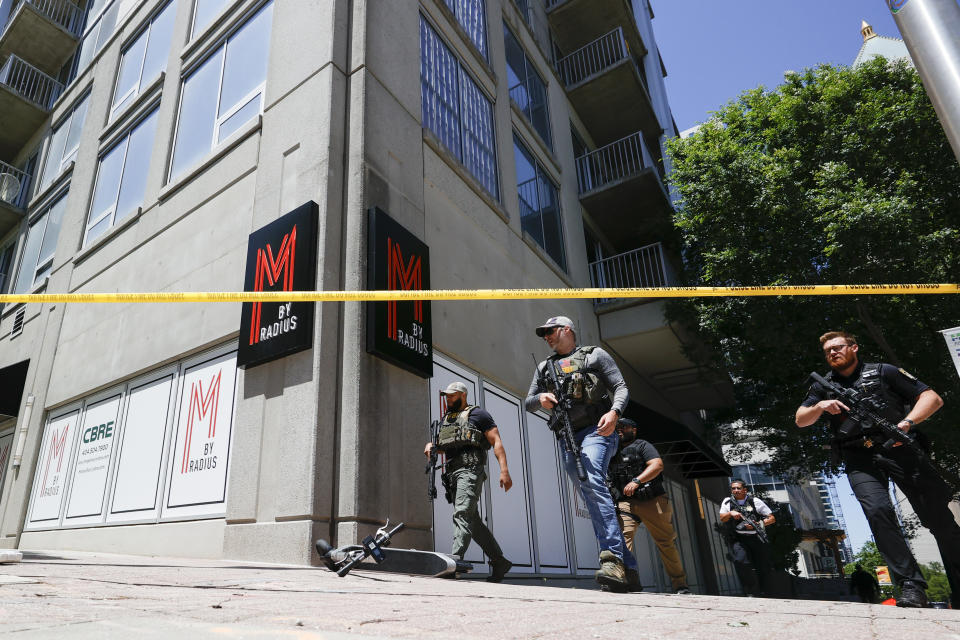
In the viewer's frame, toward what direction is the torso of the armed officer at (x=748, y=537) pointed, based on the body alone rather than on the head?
toward the camera

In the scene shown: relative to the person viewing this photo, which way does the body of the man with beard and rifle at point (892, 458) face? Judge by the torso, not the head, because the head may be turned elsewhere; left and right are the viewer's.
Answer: facing the viewer and to the left of the viewer

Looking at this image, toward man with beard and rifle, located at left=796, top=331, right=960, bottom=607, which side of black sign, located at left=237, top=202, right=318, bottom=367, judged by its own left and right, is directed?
left

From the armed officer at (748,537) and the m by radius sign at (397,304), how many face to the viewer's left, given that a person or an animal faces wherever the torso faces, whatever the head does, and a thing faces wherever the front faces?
0

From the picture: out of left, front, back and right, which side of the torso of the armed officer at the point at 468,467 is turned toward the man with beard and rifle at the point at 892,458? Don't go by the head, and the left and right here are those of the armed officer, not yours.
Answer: left

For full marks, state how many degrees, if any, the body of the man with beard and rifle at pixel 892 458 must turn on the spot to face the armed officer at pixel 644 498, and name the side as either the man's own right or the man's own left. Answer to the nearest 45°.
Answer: approximately 90° to the man's own right

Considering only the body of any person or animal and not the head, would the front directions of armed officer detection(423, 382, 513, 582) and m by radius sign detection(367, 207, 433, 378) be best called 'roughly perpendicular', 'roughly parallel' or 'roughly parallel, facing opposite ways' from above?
roughly perpendicular

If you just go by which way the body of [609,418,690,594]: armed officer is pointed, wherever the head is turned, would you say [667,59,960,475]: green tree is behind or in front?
behind
